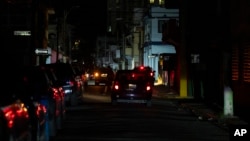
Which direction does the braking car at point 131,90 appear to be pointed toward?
away from the camera

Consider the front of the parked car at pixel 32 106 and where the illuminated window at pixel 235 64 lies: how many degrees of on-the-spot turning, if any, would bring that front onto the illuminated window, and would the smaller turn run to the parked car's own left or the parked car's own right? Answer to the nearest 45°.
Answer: approximately 45° to the parked car's own right

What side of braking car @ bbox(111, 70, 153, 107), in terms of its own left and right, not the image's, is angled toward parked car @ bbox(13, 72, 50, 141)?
back

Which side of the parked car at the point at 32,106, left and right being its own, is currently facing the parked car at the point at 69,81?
front

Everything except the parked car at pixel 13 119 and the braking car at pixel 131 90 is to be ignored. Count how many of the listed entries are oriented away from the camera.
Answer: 2

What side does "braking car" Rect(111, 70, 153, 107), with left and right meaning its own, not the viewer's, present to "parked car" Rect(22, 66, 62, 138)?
back

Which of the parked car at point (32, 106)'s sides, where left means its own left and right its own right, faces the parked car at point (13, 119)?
back

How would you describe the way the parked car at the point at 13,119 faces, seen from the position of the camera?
facing away from the viewer

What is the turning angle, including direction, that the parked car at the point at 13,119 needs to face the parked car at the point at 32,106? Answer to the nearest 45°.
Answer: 0° — it already faces it

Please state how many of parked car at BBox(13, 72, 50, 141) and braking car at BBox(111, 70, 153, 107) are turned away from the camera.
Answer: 2

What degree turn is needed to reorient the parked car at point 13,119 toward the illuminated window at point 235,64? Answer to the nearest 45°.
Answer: approximately 45° to its right

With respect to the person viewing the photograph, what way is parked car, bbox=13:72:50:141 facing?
facing away from the viewer

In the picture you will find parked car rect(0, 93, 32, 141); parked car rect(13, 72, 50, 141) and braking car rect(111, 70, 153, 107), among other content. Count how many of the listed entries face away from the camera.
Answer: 3

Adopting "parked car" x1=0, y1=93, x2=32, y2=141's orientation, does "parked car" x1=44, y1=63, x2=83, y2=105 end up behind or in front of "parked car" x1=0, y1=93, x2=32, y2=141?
in front
